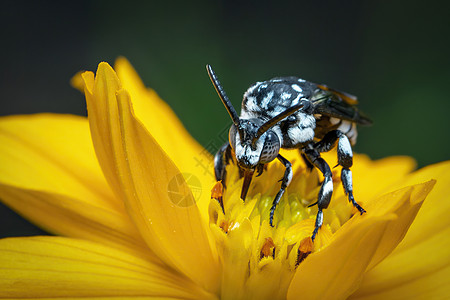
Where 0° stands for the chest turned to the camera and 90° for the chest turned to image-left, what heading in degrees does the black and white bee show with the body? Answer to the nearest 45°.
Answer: approximately 45°
